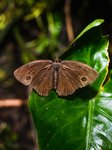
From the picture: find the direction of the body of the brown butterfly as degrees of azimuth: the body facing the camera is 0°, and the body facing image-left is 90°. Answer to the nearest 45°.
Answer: approximately 180°
